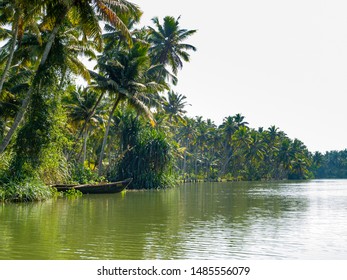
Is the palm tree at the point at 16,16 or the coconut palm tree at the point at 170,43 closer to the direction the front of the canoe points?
the coconut palm tree

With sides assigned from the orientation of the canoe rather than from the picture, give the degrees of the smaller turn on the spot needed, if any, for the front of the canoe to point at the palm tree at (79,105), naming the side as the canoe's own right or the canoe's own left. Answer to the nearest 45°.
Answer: approximately 90° to the canoe's own left

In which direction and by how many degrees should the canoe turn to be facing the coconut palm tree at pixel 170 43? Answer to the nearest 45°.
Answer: approximately 45° to its left

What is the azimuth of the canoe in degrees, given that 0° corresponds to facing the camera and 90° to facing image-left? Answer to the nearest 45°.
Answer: approximately 270°
